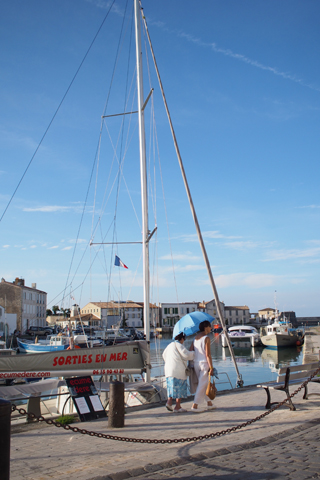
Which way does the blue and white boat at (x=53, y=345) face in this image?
to the viewer's left

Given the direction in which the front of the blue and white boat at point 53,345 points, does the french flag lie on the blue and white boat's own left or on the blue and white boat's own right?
on the blue and white boat's own left

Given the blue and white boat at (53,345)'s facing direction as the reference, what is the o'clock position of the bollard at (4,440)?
The bollard is roughly at 9 o'clock from the blue and white boat.

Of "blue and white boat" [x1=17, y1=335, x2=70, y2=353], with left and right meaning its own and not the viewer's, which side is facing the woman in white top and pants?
left

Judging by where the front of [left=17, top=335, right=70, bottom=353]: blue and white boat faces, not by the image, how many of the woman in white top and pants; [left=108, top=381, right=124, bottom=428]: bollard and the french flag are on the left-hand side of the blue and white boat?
3

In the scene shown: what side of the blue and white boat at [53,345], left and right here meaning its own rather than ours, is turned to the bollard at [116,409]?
left

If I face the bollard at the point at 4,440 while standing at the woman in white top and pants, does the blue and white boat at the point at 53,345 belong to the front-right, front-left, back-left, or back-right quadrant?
back-right
